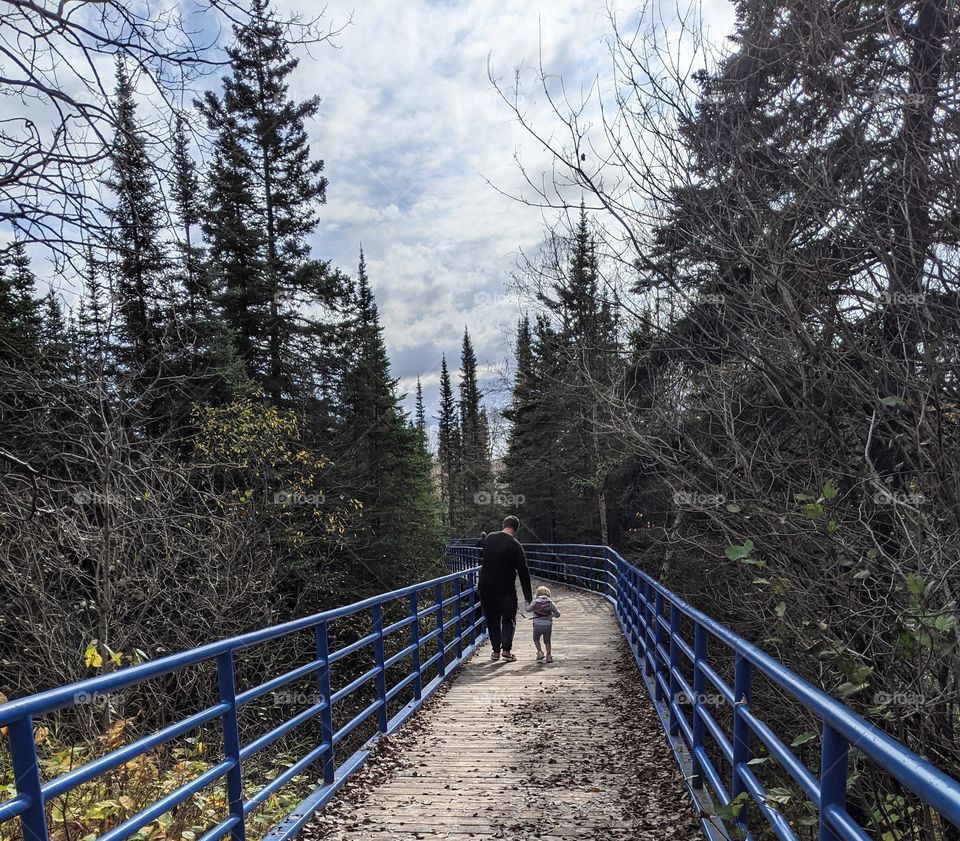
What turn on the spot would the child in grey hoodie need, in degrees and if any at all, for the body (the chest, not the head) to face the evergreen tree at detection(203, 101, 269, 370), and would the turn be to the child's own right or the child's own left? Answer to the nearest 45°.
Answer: approximately 45° to the child's own left

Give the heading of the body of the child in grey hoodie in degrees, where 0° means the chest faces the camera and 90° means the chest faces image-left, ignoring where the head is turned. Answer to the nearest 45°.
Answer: approximately 180°

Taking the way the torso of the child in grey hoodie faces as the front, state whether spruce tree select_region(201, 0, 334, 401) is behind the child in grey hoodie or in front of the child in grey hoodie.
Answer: in front

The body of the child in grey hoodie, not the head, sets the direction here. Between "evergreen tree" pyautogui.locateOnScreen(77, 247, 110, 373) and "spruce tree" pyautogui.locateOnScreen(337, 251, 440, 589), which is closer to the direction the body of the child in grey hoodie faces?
the spruce tree

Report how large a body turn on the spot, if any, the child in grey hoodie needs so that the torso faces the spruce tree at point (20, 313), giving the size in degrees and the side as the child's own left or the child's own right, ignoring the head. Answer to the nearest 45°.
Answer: approximately 90° to the child's own left

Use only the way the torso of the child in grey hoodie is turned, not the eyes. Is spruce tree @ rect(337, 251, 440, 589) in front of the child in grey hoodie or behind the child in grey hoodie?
in front

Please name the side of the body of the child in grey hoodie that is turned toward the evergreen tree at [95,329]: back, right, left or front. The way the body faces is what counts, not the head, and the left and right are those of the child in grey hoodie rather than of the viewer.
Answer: left
